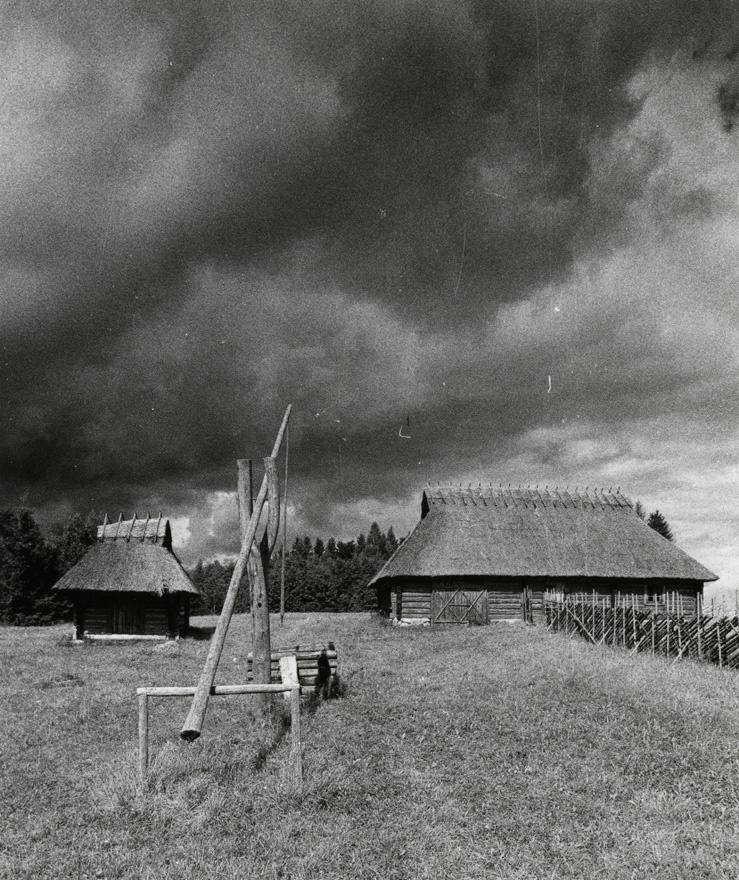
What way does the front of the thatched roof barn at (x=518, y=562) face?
toward the camera

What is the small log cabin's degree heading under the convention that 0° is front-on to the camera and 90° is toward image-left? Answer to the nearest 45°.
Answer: approximately 0°

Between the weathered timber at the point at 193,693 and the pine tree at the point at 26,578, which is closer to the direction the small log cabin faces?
the weathered timber

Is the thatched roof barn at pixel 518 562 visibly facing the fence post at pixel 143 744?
yes

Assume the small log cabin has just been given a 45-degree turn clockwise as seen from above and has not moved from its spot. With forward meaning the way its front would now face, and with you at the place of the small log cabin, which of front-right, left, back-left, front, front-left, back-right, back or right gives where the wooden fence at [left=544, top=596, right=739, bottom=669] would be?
left

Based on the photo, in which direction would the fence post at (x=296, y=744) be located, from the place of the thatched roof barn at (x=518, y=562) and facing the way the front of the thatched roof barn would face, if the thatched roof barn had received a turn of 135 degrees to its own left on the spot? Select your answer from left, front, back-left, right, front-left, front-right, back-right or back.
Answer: back-right

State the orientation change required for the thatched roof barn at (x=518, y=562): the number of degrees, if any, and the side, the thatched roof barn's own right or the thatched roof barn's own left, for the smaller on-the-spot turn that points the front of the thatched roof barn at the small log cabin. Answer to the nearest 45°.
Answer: approximately 45° to the thatched roof barn's own right

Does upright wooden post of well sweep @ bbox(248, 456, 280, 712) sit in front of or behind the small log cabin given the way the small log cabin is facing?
in front

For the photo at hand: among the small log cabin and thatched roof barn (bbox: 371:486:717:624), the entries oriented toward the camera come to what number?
2

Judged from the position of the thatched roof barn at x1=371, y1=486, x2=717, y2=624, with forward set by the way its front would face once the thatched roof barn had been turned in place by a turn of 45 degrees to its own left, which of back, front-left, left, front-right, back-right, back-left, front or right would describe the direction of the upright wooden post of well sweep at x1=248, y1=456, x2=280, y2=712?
front-right

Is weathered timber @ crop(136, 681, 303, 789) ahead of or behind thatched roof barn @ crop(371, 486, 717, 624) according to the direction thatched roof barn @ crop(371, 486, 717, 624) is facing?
ahead

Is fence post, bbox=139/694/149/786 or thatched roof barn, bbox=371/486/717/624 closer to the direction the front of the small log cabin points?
the fence post

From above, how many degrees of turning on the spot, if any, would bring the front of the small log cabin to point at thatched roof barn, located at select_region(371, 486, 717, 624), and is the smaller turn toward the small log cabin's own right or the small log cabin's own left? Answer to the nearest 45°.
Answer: approximately 90° to the small log cabin's own left
